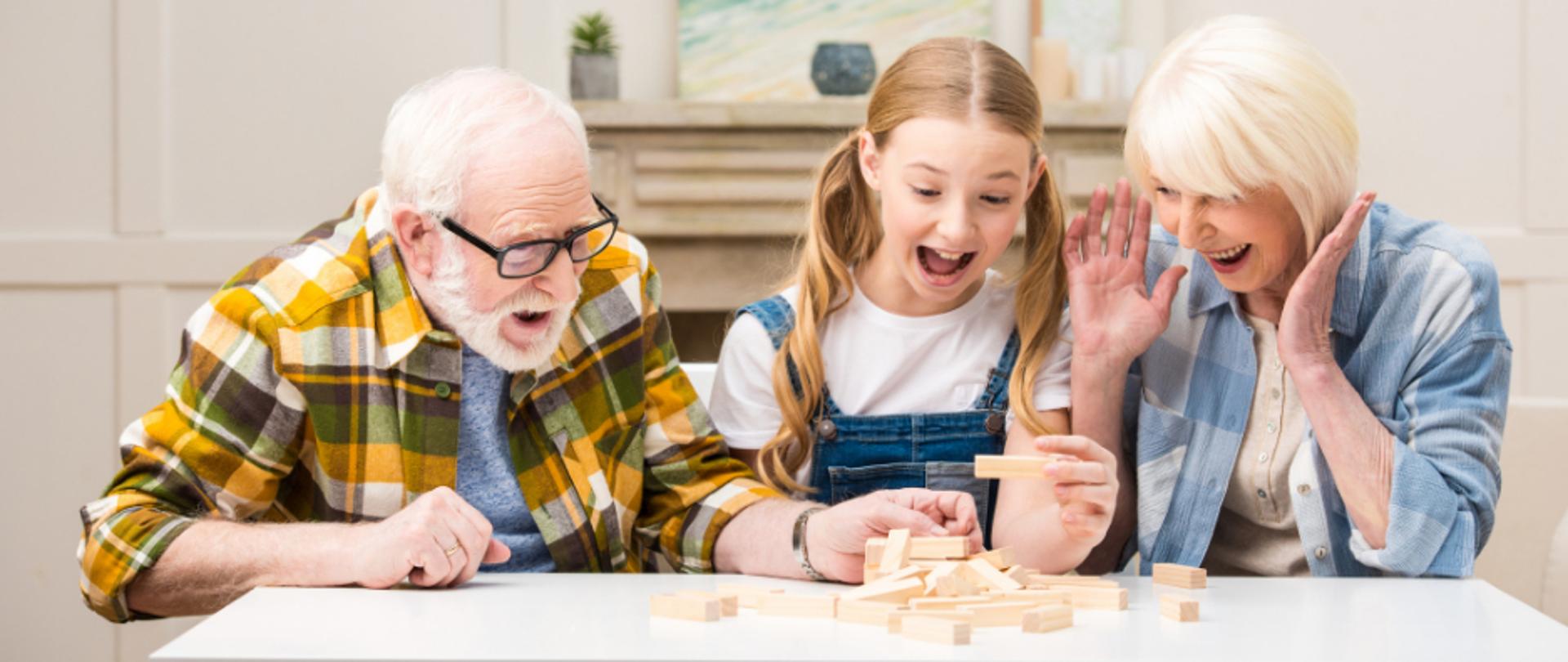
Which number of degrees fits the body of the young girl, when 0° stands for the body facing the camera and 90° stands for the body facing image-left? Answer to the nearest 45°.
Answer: approximately 0°

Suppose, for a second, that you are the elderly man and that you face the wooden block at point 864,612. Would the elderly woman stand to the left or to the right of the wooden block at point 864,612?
left

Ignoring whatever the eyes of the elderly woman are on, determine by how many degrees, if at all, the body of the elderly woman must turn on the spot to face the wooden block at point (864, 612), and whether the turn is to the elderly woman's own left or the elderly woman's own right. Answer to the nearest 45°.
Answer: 0° — they already face it

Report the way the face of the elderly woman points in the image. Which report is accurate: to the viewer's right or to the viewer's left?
to the viewer's left
